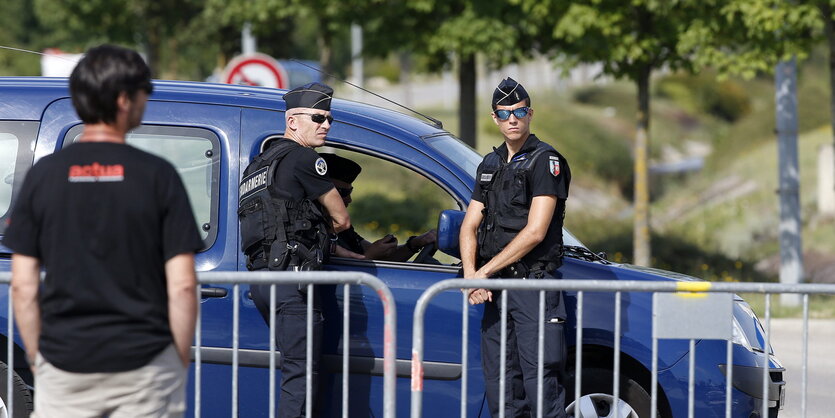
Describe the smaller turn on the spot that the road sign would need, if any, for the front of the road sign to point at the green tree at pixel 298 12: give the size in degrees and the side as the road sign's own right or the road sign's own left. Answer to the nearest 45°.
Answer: approximately 180°

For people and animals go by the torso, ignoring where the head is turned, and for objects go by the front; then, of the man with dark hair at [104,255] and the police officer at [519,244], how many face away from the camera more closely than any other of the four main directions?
1

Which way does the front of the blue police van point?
to the viewer's right

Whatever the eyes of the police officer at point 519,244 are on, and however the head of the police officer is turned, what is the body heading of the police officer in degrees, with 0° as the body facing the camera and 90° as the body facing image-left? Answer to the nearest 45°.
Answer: approximately 45°

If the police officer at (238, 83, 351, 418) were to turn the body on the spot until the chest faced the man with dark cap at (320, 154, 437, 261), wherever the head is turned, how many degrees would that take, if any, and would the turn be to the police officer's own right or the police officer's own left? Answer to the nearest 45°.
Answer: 0° — they already face them

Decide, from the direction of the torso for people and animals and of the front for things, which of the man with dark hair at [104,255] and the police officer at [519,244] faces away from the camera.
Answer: the man with dark hair

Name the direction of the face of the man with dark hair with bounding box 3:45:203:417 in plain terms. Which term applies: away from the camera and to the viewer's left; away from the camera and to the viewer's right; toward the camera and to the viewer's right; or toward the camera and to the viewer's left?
away from the camera and to the viewer's right

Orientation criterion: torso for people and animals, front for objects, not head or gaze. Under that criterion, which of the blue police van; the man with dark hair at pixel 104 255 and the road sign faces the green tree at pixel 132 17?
the man with dark hair

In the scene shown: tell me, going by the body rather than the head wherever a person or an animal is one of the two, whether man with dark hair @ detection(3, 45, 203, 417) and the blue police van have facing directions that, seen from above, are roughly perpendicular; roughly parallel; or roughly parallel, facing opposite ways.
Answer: roughly perpendicular

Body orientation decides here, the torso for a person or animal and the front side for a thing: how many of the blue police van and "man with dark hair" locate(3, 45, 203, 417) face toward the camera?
0

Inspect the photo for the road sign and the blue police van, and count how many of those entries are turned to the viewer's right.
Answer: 1

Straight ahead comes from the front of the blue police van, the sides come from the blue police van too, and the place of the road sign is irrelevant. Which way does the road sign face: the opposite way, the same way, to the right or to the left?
to the right

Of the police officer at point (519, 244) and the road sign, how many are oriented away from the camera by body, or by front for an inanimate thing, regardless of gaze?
0

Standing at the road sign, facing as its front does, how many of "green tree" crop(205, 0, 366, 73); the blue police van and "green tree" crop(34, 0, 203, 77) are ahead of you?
1

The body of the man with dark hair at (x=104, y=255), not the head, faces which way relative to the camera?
away from the camera
